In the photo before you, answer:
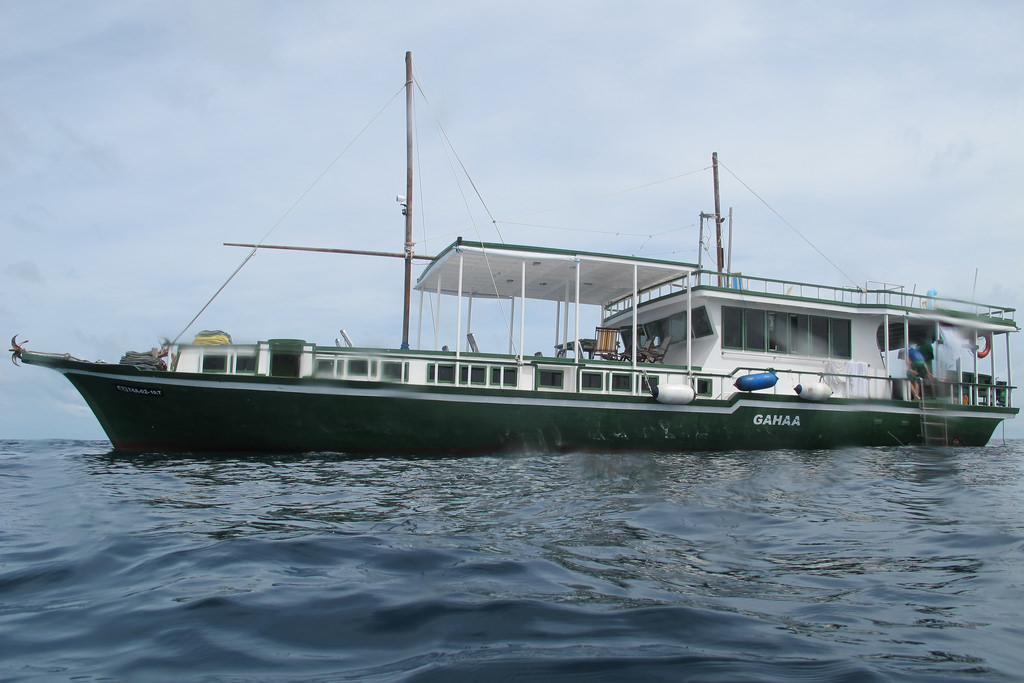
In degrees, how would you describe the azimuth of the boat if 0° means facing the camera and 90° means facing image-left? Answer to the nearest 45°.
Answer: approximately 90°

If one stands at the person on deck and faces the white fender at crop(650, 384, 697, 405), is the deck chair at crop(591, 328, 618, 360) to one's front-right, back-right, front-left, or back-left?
front-right
